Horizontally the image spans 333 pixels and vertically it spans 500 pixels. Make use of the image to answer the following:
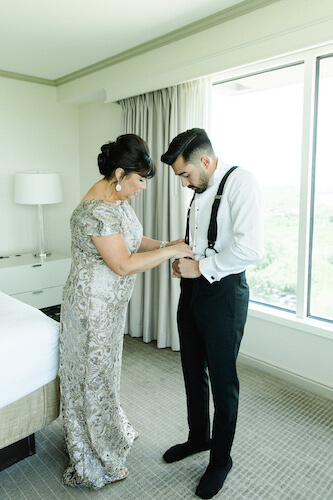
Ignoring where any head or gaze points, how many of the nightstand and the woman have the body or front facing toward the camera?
1

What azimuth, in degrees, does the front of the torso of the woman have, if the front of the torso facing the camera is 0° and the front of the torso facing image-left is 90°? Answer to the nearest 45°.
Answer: approximately 270°

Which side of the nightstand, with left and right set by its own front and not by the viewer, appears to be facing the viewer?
front

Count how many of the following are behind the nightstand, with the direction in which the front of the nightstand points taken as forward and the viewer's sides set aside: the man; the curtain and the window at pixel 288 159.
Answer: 0

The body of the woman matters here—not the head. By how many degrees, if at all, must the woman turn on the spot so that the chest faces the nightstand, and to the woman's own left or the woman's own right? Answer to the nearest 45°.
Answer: approximately 90° to the woman's own left

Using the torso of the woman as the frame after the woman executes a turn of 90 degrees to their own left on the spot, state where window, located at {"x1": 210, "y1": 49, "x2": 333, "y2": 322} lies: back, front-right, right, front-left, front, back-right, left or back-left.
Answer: front-right

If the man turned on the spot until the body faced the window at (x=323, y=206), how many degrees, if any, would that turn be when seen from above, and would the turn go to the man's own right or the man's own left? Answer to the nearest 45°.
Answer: approximately 180°

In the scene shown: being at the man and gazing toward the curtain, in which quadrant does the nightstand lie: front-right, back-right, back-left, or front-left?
front-left

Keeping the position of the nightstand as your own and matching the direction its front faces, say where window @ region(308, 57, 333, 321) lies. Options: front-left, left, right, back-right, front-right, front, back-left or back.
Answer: front-left

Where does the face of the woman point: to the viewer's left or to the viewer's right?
to the viewer's right

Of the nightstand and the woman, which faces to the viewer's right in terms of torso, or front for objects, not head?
the woman

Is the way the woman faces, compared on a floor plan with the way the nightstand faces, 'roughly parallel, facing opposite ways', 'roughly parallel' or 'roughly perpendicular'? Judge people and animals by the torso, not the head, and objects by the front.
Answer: roughly perpendicular

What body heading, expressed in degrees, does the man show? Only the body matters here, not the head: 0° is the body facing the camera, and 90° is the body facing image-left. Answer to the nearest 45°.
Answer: approximately 45°

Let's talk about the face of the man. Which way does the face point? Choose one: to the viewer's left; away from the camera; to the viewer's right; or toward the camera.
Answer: to the viewer's left
